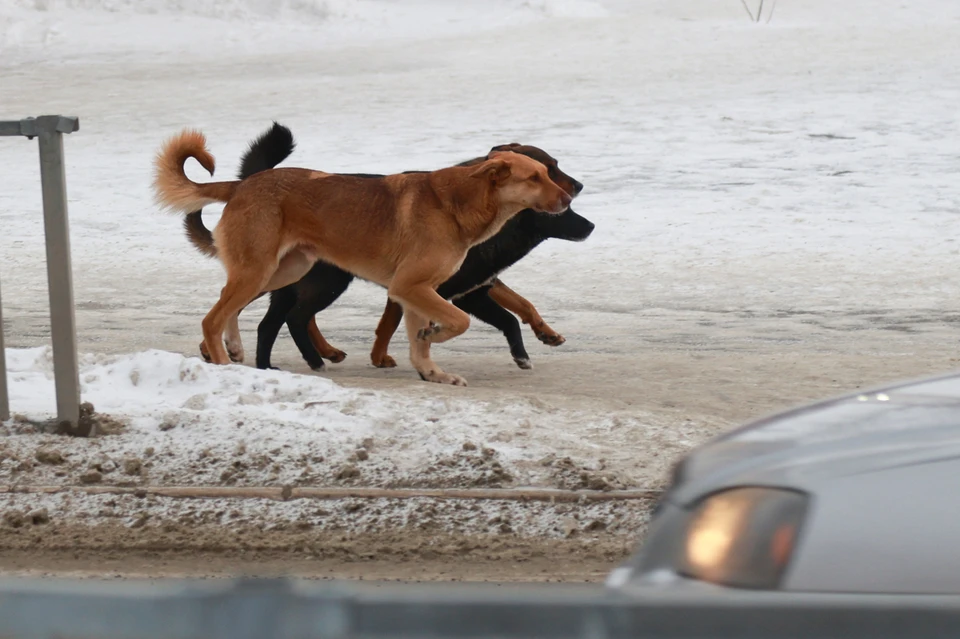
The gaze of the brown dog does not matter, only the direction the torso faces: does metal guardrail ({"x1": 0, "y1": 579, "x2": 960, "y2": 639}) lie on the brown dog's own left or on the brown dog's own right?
on the brown dog's own right

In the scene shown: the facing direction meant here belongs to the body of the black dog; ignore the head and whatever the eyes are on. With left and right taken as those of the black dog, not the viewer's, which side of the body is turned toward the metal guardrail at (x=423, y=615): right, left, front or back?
right

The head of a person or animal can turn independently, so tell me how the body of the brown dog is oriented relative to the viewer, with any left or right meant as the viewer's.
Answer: facing to the right of the viewer

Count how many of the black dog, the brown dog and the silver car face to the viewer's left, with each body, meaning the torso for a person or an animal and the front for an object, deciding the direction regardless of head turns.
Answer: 1

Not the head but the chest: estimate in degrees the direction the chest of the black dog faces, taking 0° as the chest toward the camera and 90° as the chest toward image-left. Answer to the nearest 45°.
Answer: approximately 270°

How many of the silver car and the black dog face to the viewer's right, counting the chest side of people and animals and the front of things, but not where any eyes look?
1

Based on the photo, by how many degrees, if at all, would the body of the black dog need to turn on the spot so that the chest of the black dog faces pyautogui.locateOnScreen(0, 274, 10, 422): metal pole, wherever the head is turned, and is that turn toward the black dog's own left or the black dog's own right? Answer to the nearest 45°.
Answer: approximately 135° to the black dog's own right

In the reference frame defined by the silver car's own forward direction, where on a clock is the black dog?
The black dog is roughly at 2 o'clock from the silver car.

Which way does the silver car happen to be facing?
to the viewer's left

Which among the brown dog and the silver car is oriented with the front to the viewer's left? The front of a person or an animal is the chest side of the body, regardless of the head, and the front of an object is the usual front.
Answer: the silver car

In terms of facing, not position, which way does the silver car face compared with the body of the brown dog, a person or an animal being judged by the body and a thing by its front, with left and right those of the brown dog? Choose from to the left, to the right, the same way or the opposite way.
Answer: the opposite way

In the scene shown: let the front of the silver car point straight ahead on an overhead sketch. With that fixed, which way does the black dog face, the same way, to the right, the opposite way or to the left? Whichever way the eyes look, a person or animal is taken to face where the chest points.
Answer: the opposite way
